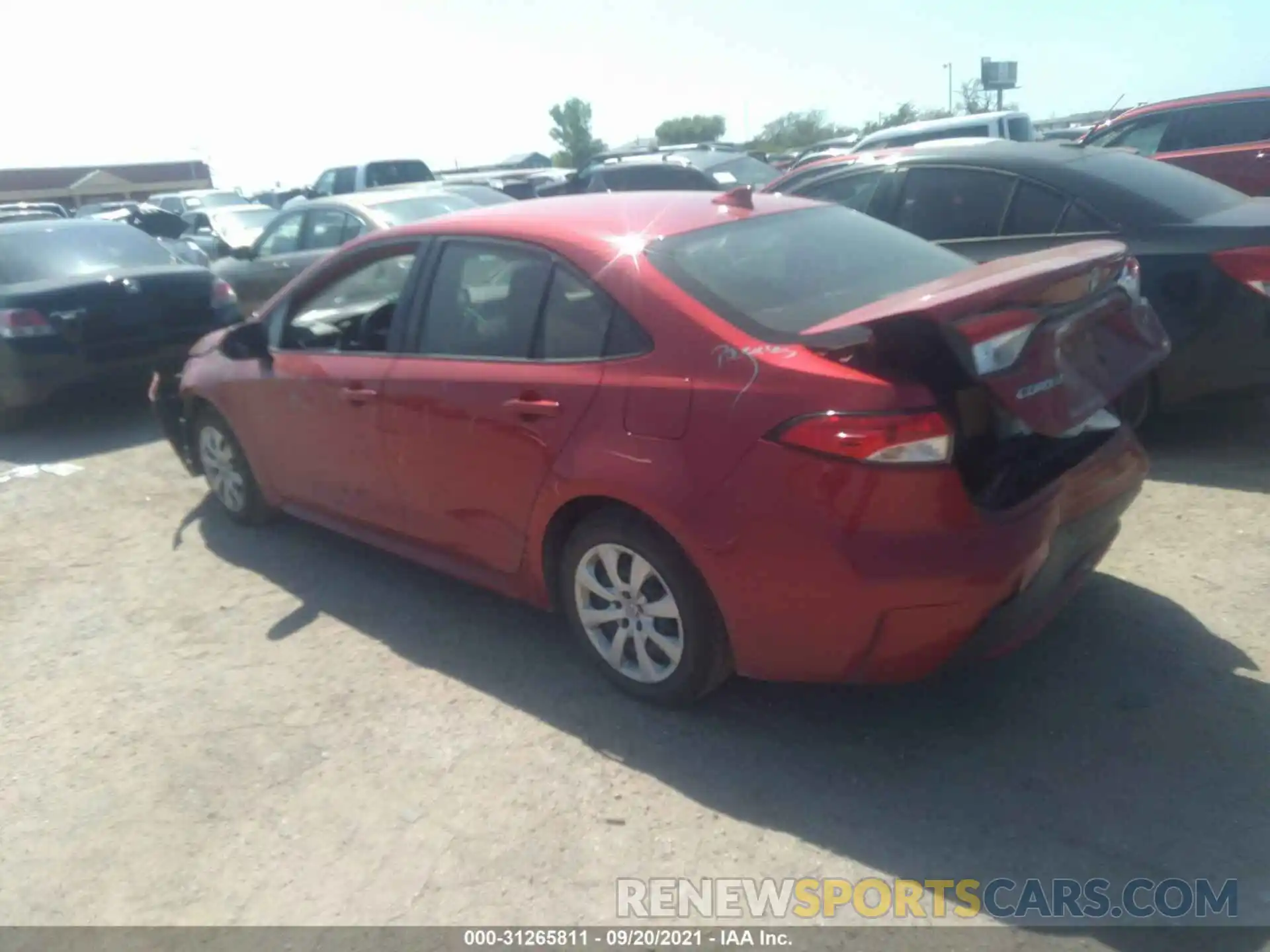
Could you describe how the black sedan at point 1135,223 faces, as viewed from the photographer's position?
facing away from the viewer and to the left of the viewer

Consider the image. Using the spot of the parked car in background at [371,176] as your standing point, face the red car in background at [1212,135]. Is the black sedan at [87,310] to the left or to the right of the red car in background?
right

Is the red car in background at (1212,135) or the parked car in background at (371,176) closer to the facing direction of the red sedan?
the parked car in background

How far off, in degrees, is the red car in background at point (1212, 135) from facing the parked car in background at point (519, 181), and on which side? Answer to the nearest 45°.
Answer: approximately 45° to its right

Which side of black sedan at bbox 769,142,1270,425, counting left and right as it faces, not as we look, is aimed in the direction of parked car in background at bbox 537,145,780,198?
front

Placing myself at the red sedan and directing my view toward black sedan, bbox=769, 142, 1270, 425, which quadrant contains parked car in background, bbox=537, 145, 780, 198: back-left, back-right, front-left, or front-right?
front-left

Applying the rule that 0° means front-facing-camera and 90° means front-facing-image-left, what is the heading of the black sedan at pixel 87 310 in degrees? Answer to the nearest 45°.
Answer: approximately 135°

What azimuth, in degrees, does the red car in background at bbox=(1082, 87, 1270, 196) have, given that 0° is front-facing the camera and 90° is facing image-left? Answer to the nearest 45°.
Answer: approximately 90°

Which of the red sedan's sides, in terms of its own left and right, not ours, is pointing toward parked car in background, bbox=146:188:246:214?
front

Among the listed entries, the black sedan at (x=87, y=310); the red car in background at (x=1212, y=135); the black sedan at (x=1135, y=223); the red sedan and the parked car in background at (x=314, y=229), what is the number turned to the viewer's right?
0

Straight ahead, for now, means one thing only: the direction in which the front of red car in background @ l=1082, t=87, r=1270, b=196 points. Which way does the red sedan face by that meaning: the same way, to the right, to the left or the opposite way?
the same way

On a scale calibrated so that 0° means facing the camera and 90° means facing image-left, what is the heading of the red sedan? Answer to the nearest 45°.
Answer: approximately 135°

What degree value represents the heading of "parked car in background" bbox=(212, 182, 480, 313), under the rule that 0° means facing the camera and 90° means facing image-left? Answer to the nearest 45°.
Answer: approximately 135°

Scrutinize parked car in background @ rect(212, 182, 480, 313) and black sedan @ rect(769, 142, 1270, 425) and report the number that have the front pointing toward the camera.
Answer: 0

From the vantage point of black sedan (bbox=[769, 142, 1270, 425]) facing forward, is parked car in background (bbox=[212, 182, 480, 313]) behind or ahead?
ahead

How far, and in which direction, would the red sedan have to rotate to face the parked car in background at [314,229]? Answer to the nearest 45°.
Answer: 0° — it already faces it
